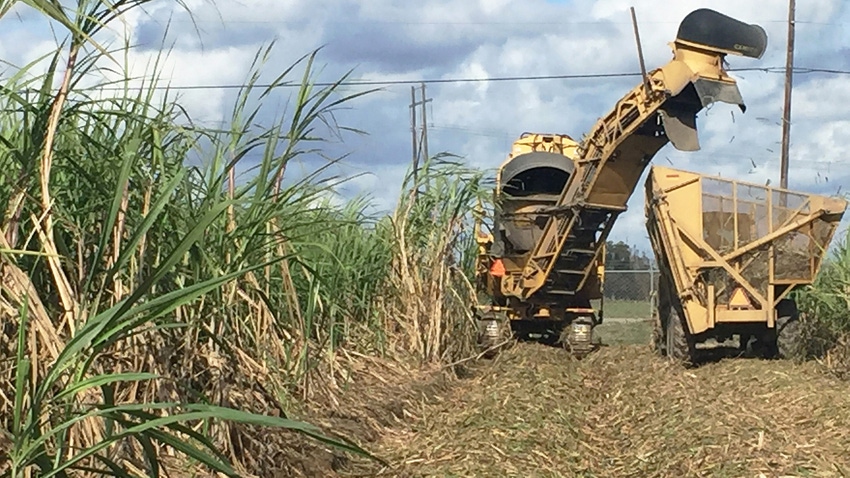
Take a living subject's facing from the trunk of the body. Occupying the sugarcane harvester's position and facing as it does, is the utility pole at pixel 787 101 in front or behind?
in front

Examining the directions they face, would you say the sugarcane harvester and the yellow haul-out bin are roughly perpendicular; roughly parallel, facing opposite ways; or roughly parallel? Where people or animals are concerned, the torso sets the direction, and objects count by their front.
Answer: roughly parallel

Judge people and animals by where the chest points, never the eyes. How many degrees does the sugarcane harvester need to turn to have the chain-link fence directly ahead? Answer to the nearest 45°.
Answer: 0° — it already faces it

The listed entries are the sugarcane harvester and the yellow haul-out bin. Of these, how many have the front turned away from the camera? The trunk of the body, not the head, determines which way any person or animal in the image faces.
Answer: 2

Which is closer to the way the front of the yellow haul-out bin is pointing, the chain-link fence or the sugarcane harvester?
the chain-link fence

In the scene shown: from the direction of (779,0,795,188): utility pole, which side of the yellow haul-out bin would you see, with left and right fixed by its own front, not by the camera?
front

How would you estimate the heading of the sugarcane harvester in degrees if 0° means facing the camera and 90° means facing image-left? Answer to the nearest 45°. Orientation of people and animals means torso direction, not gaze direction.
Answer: approximately 180°

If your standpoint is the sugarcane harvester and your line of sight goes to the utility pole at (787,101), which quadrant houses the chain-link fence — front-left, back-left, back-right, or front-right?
front-left

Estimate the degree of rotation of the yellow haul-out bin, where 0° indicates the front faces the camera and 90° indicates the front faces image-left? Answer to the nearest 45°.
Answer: approximately 180°
